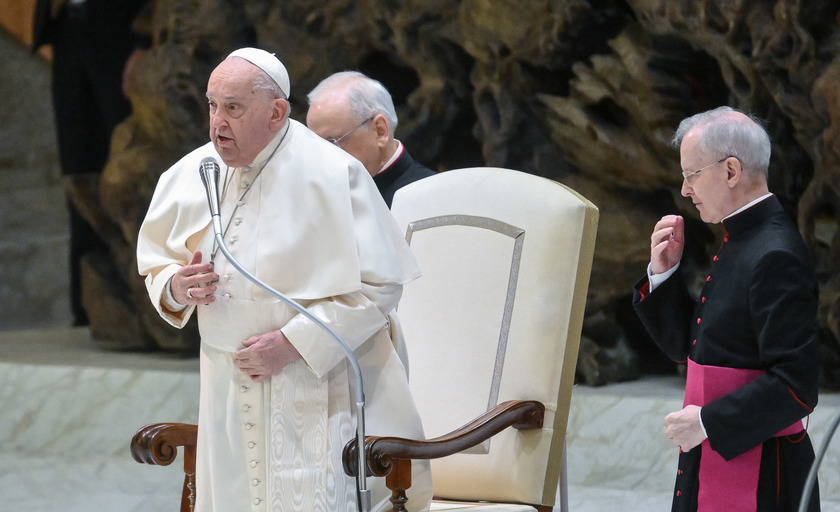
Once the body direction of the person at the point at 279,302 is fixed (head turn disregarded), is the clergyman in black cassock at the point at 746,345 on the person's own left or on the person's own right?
on the person's own left

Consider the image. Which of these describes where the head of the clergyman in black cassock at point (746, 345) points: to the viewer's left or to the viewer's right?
to the viewer's left

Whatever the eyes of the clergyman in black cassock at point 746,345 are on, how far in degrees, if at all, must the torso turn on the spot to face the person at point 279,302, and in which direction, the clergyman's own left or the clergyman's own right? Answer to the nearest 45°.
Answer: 0° — they already face them

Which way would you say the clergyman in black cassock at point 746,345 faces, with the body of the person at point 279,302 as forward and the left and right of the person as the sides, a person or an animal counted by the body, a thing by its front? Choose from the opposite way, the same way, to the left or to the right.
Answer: to the right

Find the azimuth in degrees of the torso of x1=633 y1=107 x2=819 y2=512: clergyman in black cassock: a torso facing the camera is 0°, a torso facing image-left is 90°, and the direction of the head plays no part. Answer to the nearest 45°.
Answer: approximately 90°

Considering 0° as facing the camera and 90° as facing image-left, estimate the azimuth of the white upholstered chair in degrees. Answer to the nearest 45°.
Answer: approximately 45°
